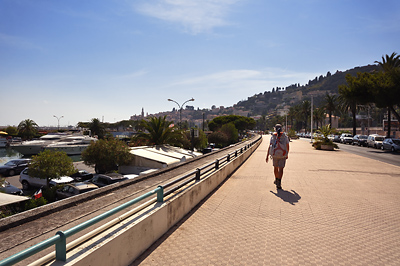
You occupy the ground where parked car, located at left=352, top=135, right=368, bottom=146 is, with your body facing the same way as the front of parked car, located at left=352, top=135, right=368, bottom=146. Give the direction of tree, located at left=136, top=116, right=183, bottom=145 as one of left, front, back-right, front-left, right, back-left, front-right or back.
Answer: right

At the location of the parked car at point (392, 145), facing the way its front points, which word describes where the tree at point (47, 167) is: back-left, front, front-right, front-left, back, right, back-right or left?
front

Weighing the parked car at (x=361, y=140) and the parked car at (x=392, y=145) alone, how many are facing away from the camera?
0

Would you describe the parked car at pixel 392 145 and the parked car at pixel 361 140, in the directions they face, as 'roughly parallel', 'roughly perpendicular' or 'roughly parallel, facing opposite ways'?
roughly parallel

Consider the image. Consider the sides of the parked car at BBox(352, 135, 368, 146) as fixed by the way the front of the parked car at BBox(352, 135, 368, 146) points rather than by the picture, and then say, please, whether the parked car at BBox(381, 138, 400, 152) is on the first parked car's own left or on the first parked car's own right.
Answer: on the first parked car's own left

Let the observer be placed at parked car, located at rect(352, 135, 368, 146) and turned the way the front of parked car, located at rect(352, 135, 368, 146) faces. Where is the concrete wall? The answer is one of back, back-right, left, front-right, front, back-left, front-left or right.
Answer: front-right

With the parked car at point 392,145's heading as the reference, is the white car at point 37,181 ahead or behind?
ahead

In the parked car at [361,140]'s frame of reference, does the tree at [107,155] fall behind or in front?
in front

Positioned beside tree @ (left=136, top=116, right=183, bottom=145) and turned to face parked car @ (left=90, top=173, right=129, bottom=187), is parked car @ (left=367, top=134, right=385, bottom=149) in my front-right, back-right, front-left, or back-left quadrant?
front-left

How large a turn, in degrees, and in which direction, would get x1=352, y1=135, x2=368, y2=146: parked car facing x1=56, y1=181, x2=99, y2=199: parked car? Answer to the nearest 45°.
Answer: approximately 45° to its right

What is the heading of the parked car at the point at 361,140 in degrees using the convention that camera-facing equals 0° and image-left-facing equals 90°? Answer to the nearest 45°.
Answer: approximately 45°

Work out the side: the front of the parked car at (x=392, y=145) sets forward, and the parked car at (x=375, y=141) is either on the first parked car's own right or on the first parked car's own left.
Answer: on the first parked car's own right

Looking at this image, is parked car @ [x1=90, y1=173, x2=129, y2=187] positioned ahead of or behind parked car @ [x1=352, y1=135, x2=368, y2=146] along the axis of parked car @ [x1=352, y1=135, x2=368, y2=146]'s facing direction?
ahead

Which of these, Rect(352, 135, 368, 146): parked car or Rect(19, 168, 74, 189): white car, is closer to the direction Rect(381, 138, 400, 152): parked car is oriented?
the white car
